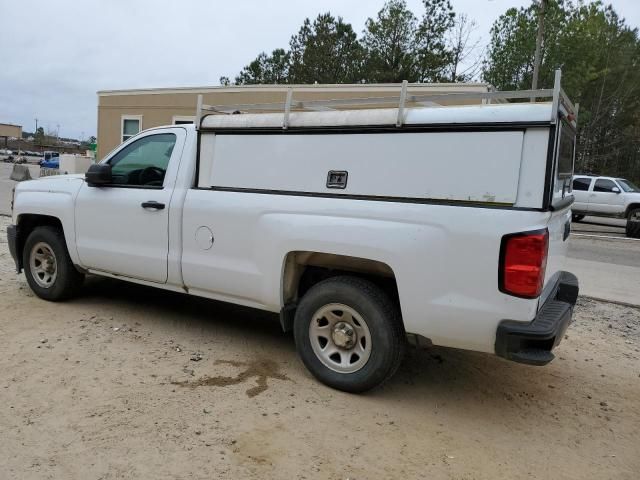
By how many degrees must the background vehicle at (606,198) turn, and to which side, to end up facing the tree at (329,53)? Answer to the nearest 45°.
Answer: approximately 180°

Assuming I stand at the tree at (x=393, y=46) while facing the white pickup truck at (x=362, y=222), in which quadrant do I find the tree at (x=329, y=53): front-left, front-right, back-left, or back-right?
back-right

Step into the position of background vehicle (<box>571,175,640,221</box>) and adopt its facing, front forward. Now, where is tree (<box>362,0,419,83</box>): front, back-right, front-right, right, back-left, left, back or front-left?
back

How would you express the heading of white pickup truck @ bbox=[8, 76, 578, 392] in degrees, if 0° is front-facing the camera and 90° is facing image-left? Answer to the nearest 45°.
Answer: approximately 135°

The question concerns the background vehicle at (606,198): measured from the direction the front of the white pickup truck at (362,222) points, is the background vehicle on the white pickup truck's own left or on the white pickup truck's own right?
on the white pickup truck's own right

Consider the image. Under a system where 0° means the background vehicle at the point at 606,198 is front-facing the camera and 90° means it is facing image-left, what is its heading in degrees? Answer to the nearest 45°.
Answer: approximately 315°

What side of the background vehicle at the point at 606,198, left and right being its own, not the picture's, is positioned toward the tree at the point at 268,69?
back

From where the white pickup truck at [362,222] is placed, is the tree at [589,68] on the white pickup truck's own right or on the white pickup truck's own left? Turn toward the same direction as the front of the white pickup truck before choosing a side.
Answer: on the white pickup truck's own right

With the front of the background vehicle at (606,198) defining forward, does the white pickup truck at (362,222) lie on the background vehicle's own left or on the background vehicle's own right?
on the background vehicle's own right
